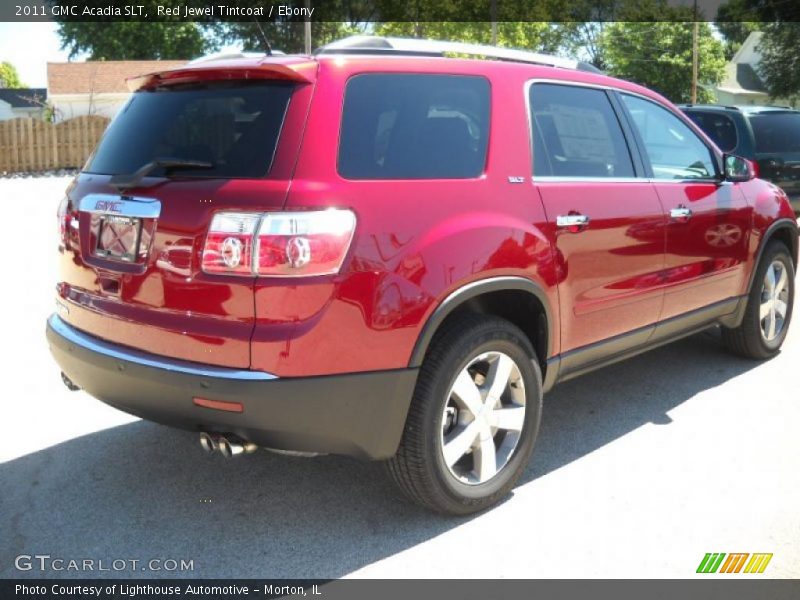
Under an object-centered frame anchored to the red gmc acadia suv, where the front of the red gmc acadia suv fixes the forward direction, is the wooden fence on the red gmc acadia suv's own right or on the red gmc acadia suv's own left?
on the red gmc acadia suv's own left

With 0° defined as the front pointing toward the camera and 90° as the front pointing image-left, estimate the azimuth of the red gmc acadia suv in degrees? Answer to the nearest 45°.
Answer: approximately 225°
